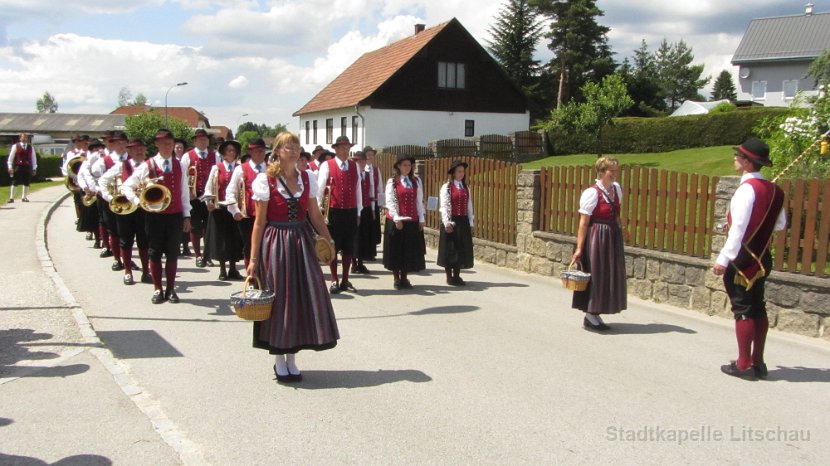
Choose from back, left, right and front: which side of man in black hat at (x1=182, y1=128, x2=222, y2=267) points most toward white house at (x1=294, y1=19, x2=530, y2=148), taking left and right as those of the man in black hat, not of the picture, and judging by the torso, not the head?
back

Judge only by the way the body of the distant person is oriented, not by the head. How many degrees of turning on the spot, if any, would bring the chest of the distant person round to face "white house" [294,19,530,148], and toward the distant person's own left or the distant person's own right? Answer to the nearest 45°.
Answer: approximately 135° to the distant person's own left

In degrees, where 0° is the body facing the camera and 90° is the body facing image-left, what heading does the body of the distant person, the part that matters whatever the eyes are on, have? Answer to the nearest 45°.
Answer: approximately 0°

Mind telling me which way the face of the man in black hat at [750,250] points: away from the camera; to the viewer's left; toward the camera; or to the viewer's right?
to the viewer's left

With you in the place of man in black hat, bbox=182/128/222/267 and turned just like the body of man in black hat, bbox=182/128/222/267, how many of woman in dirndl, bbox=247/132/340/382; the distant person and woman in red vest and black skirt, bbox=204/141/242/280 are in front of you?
2

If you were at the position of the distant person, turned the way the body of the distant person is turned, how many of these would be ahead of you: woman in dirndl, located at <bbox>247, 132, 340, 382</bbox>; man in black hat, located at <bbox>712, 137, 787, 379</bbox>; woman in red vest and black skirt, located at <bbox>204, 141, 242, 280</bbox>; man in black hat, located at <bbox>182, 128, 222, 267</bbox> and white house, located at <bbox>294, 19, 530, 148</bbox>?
4

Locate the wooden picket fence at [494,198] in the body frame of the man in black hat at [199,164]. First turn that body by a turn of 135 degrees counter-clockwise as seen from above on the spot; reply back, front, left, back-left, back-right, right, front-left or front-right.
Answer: front-right

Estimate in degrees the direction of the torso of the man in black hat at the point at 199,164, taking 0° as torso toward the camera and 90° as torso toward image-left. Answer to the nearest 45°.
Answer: approximately 0°

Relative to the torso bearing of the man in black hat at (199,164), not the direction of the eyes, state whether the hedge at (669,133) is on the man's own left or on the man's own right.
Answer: on the man's own left

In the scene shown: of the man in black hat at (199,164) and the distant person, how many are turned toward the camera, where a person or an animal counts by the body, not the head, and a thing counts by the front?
2

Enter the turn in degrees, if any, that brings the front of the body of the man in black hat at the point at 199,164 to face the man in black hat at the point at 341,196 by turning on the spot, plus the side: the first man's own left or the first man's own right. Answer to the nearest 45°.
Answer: approximately 45° to the first man's own left
